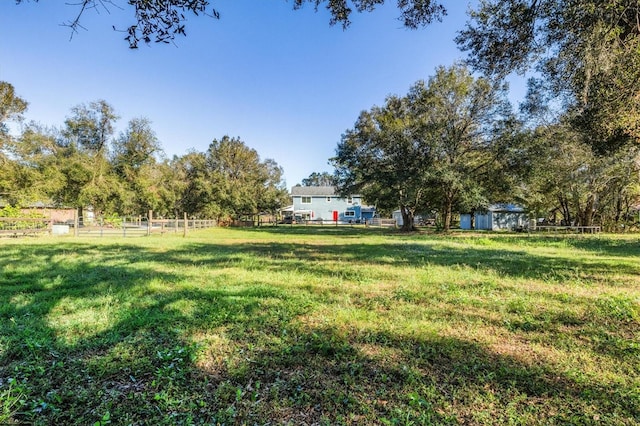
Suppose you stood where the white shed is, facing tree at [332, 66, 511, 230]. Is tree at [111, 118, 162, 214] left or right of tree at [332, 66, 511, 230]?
right

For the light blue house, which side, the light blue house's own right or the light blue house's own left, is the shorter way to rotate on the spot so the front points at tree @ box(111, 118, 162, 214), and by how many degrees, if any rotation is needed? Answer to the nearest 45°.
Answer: approximately 45° to the light blue house's own right

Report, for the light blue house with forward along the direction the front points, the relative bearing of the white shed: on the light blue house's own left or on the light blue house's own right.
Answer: on the light blue house's own left

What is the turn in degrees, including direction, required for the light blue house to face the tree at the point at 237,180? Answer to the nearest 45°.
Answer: approximately 90° to its right

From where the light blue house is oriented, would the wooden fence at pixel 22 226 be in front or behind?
in front

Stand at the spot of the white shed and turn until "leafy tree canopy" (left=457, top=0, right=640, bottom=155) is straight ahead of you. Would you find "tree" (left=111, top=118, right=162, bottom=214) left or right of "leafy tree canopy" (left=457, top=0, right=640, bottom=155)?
right

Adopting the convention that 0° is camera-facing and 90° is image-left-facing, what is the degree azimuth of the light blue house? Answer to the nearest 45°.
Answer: approximately 0°

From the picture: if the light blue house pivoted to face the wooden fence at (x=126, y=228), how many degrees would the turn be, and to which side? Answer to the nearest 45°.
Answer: approximately 45° to its right

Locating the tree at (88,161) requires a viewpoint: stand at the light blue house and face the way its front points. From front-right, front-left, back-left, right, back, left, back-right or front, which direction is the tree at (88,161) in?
front-right
